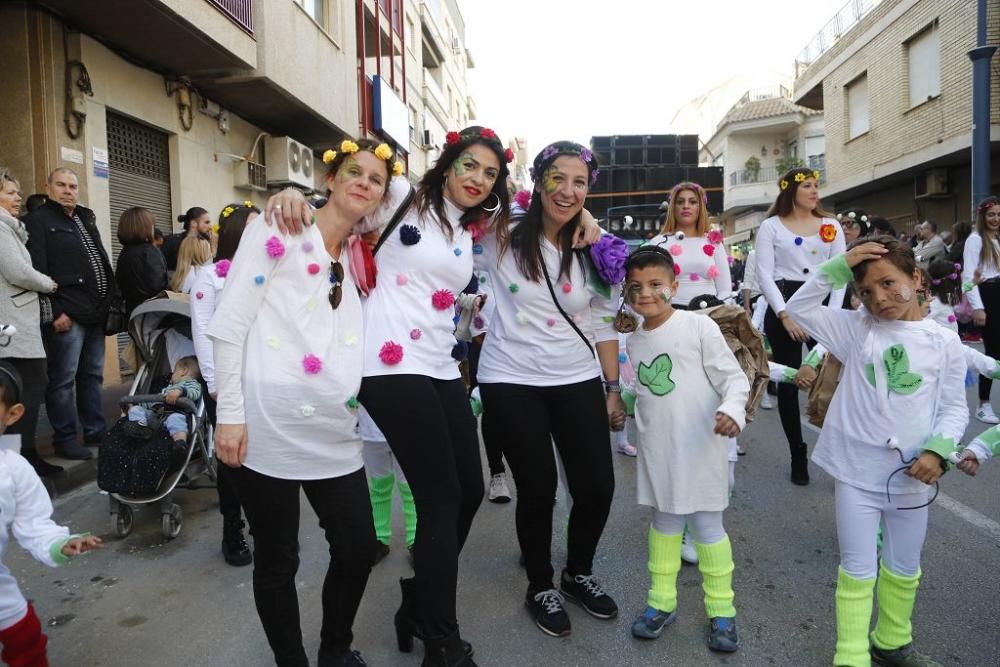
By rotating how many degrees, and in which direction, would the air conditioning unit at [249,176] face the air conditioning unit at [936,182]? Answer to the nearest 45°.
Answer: approximately 45° to its left

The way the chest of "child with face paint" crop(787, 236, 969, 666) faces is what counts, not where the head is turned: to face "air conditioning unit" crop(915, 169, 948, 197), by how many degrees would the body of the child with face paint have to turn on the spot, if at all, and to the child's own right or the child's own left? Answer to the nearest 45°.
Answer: approximately 180°

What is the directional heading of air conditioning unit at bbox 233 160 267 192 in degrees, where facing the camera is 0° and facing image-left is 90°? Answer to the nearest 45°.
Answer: approximately 315°

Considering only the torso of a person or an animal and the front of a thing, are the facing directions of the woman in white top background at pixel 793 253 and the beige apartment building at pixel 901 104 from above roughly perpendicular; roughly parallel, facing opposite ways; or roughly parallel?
roughly perpendicular

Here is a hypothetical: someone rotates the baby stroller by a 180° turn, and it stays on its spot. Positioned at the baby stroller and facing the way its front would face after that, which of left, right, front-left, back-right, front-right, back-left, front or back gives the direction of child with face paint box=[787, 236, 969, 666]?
right

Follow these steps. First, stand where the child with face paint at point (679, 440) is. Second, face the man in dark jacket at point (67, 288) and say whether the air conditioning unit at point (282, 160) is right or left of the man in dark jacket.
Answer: right

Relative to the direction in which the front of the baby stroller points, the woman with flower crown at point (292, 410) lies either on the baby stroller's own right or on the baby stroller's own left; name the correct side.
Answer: on the baby stroller's own left

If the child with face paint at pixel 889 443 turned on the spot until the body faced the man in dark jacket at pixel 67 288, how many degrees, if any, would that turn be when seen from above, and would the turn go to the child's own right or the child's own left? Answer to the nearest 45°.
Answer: approximately 90° to the child's own right

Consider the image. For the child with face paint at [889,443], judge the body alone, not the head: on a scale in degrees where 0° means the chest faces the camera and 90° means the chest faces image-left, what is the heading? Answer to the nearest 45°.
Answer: approximately 0°
